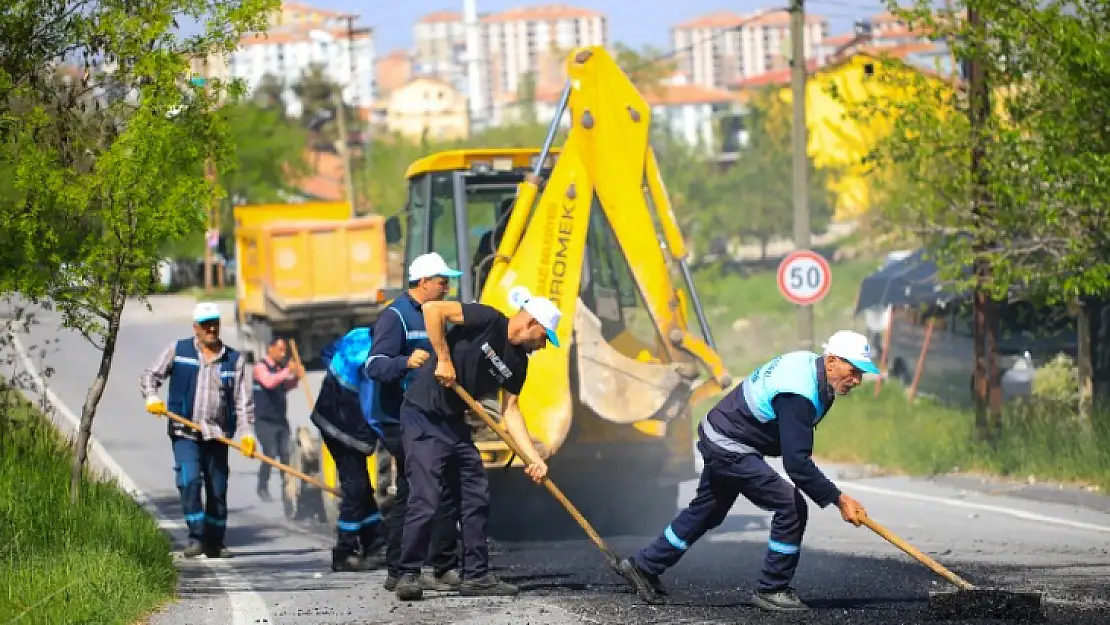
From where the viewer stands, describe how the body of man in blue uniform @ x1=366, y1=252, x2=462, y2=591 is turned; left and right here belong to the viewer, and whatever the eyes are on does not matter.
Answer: facing to the right of the viewer

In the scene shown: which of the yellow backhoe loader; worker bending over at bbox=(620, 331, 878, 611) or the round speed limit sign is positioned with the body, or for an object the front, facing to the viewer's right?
the worker bending over

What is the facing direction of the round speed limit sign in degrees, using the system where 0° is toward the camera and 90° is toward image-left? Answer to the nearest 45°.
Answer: approximately 0°

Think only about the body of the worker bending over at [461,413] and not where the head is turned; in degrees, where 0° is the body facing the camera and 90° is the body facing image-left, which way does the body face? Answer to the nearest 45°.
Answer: approximately 315°

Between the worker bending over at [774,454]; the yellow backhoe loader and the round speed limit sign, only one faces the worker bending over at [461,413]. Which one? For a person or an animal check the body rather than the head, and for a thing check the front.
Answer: the round speed limit sign

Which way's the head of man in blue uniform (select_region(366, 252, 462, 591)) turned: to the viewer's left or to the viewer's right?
to the viewer's right

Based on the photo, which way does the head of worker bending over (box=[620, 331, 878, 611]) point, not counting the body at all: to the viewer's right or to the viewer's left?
to the viewer's right

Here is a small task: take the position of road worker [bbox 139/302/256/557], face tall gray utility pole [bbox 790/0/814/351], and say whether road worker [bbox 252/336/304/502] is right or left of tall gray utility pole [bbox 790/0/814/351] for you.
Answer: left

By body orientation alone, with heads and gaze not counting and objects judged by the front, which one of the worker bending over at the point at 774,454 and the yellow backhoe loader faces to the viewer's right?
the worker bending over

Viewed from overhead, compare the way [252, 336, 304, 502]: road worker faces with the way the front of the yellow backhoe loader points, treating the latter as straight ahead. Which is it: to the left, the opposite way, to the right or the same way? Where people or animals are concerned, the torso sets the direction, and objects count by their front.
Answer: the opposite way
